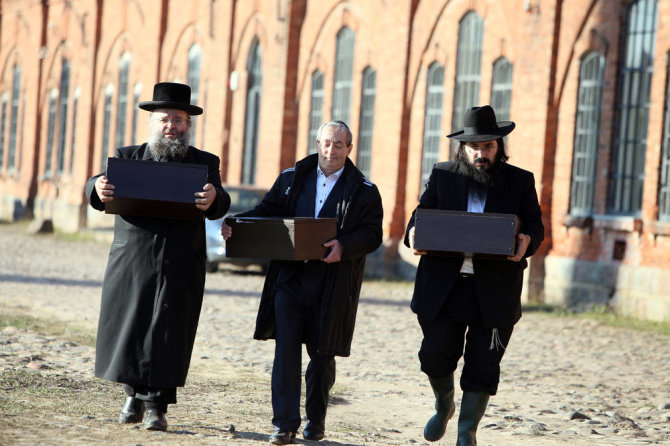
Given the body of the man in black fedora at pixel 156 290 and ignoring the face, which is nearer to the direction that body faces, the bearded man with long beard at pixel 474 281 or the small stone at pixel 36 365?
the bearded man with long beard

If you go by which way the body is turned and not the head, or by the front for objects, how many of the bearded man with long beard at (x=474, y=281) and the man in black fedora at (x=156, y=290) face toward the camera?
2

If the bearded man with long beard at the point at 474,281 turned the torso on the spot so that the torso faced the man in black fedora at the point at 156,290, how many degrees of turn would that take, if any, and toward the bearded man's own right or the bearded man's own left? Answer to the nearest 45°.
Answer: approximately 90° to the bearded man's own right

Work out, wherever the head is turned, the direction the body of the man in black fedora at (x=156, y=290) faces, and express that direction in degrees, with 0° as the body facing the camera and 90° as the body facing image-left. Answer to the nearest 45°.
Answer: approximately 0°

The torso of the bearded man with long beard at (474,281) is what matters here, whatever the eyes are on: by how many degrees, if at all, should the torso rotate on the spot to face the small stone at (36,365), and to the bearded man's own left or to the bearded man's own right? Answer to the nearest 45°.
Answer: approximately 135° to the bearded man's own right

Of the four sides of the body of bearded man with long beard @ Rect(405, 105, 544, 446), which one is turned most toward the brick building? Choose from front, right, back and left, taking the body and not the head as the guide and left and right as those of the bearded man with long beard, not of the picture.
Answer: back

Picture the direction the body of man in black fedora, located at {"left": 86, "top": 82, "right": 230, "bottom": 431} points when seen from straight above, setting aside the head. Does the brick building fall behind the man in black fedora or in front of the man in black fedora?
behind
